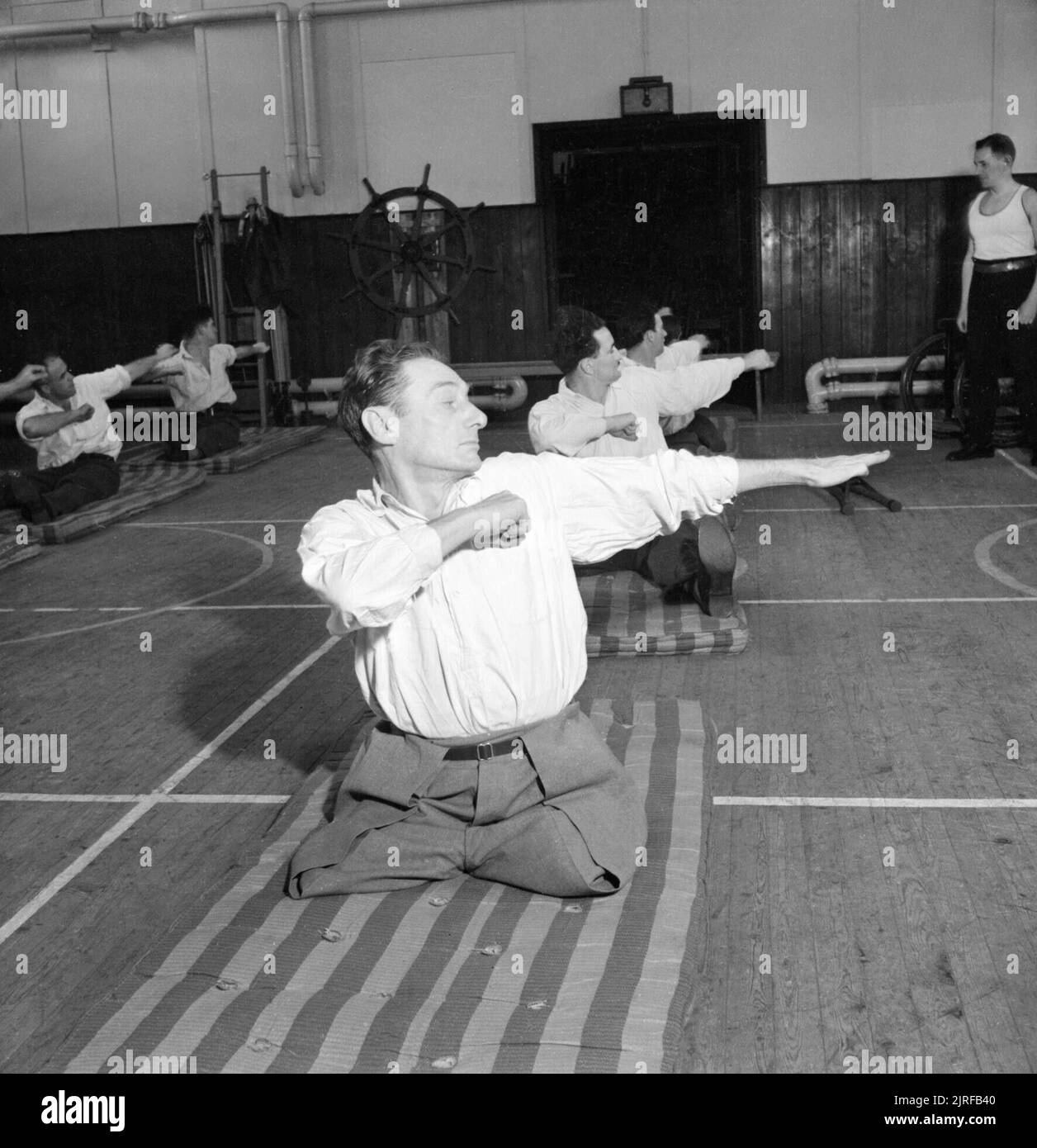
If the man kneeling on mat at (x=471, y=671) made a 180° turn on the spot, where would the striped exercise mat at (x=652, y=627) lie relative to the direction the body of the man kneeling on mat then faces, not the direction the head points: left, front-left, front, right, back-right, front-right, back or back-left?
front

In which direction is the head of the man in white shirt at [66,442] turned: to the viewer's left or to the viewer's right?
to the viewer's right

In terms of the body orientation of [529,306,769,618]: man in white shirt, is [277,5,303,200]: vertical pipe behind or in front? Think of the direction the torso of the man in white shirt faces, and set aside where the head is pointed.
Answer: behind

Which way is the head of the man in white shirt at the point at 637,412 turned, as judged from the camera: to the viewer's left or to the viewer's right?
to the viewer's right

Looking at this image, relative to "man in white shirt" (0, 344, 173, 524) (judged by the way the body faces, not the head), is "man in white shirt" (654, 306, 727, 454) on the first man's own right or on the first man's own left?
on the first man's own left

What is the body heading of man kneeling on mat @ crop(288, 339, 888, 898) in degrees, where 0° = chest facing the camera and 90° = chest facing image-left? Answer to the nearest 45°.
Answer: approximately 0°

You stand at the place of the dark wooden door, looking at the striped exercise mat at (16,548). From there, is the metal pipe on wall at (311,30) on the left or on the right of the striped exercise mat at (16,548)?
right

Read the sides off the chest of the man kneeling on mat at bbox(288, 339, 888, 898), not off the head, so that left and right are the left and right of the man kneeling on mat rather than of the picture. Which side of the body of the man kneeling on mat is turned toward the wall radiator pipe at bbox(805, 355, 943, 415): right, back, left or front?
back

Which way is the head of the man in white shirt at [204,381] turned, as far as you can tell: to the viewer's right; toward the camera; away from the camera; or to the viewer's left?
to the viewer's right
